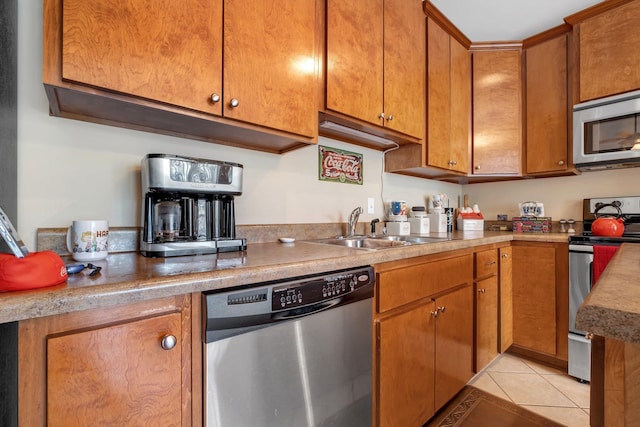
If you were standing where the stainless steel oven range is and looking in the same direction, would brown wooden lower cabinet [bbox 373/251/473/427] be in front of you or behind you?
in front

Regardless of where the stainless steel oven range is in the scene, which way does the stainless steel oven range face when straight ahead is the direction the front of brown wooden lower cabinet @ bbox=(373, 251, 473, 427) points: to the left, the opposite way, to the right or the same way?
to the right

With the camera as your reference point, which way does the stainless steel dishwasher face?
facing the viewer and to the right of the viewer

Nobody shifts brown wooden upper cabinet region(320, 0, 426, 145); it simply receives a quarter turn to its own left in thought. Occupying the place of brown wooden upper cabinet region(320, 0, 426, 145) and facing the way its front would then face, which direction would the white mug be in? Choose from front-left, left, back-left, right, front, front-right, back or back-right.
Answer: back

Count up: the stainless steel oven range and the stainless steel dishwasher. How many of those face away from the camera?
0

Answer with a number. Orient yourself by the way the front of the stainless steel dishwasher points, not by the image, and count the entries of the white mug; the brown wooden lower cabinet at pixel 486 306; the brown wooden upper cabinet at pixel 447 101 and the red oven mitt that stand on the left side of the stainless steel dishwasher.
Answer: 2

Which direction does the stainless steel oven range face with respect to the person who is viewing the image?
facing the viewer

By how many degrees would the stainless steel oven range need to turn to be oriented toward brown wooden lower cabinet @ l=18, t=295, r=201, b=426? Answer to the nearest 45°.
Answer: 0° — it already faces it

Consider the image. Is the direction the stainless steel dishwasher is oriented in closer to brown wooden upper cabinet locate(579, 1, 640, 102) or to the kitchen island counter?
the kitchen island counter

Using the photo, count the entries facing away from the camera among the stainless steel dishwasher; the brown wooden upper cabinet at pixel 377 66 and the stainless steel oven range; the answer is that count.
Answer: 0
